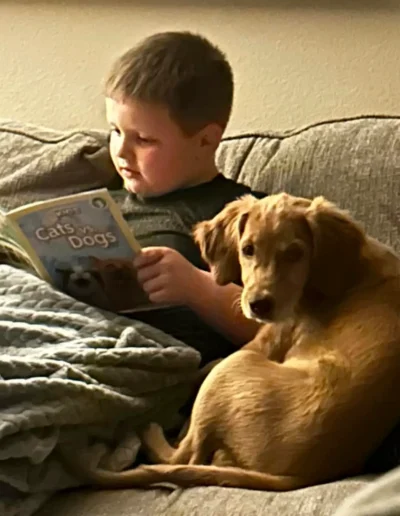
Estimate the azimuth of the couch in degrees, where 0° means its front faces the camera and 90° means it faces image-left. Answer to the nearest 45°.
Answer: approximately 0°

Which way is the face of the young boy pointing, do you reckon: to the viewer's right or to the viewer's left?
to the viewer's left
